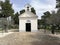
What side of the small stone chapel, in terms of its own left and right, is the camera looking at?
front
